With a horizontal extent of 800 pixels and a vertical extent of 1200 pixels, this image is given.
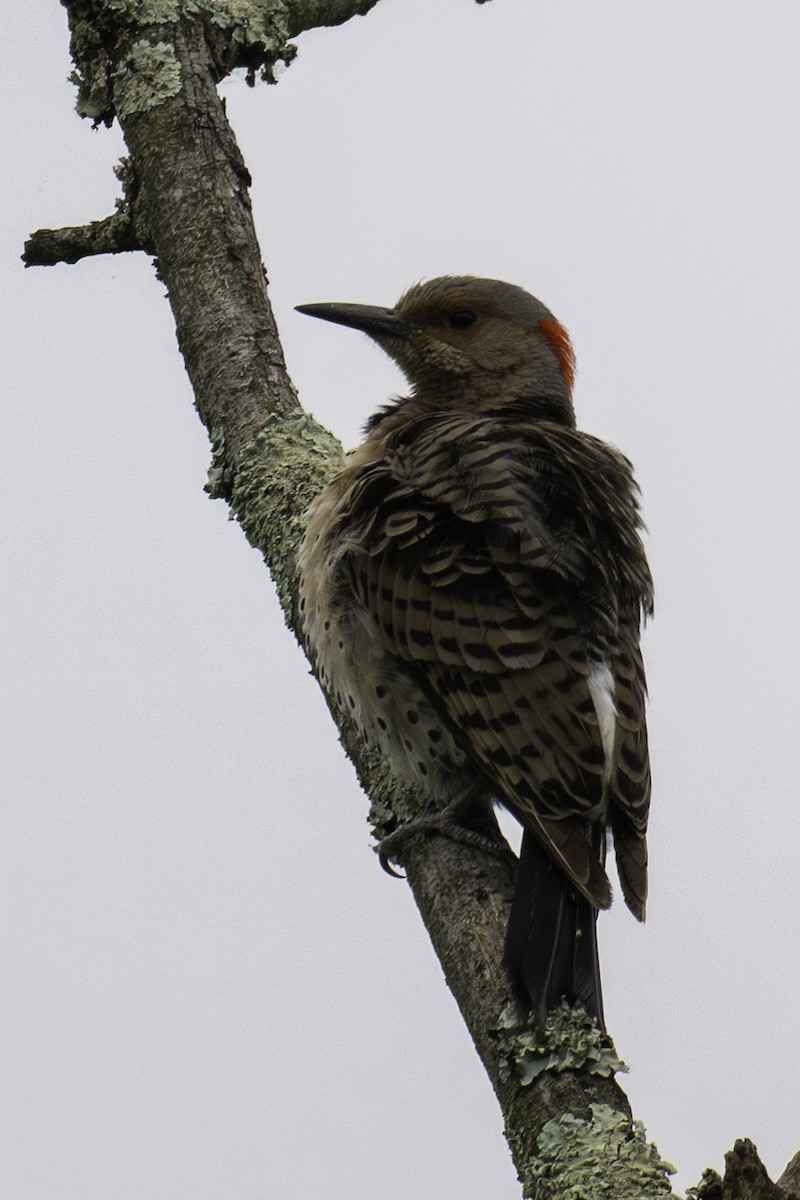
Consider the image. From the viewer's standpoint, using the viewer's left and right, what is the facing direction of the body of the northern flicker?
facing away from the viewer and to the left of the viewer
